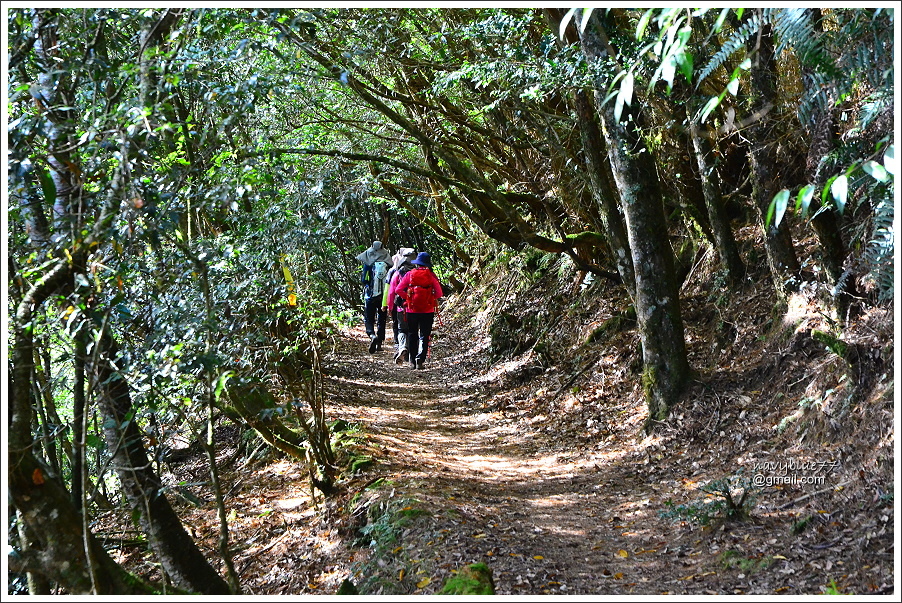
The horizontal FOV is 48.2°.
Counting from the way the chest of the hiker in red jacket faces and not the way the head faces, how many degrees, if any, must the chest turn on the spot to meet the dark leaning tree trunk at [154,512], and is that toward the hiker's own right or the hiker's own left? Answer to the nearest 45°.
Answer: approximately 180°

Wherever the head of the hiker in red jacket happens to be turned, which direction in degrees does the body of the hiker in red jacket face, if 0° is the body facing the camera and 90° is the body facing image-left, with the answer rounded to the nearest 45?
approximately 180°

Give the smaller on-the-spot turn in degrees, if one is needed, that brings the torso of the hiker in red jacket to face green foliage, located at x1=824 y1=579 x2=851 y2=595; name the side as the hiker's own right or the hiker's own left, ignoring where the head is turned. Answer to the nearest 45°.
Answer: approximately 180°

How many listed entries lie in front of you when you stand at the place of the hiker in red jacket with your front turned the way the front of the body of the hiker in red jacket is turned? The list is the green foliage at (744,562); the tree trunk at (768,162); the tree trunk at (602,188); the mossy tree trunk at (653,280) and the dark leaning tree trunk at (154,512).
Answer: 0

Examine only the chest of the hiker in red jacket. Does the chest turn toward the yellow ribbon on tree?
no

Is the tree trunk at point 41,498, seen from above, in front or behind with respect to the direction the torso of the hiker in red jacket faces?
behind

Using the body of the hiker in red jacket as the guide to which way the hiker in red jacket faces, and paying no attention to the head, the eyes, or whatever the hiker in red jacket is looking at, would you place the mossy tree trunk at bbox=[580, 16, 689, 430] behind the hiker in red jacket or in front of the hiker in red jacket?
behind

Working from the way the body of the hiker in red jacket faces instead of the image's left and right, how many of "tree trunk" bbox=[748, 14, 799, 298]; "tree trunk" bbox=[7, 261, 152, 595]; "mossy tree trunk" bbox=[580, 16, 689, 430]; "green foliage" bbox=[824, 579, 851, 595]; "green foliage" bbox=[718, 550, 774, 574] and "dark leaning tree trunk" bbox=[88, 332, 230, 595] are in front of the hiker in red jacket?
0

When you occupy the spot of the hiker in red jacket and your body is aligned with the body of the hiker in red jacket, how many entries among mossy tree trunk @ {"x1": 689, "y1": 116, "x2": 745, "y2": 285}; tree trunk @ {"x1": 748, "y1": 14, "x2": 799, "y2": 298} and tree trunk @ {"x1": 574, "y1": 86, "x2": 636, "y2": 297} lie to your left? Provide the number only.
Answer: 0

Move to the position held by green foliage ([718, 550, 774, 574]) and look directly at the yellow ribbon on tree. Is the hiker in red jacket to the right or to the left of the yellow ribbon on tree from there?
right

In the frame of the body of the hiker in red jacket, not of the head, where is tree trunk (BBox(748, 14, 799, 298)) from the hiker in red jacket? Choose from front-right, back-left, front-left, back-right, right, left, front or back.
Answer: back-right

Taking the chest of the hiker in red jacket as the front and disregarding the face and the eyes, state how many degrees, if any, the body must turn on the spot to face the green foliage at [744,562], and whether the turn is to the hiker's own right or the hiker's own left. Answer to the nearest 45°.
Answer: approximately 180°

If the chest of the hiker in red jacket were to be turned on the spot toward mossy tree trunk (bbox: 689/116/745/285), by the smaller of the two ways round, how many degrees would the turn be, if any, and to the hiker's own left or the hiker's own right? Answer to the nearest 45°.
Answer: approximately 135° to the hiker's own right
